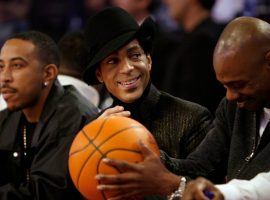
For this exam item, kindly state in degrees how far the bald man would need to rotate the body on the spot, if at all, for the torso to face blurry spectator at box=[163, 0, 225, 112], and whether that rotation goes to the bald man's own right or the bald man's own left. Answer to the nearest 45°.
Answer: approximately 135° to the bald man's own right

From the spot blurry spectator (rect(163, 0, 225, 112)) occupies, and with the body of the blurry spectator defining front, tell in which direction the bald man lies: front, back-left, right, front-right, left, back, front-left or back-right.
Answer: left

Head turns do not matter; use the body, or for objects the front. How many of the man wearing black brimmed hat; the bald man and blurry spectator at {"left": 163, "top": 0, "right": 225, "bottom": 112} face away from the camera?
0

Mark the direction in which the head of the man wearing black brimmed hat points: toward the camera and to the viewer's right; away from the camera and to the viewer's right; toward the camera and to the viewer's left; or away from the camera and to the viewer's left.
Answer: toward the camera and to the viewer's right

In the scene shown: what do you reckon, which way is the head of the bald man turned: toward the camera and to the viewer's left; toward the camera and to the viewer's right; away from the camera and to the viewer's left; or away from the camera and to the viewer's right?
toward the camera and to the viewer's left

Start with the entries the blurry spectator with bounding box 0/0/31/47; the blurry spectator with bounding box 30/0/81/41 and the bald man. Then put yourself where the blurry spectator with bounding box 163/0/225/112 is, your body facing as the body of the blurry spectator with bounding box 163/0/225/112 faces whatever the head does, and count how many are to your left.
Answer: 1

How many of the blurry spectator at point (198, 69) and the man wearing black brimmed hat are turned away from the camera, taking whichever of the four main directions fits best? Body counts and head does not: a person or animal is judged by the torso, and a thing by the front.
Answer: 0

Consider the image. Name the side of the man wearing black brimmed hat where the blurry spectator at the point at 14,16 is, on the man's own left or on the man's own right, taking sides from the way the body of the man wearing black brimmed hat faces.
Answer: on the man's own right

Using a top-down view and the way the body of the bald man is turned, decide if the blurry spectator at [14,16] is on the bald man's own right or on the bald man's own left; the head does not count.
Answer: on the bald man's own right
